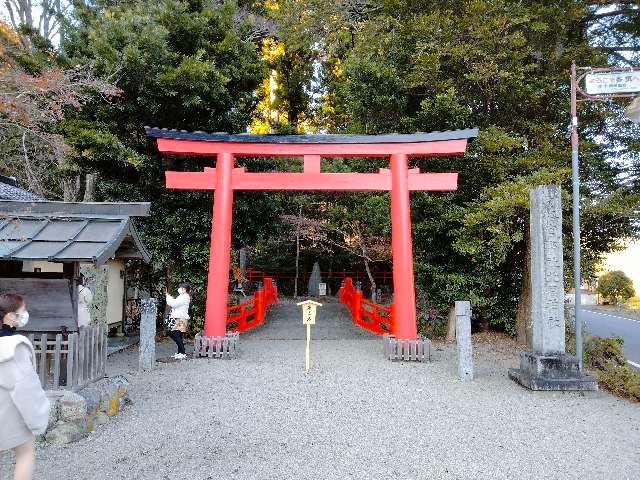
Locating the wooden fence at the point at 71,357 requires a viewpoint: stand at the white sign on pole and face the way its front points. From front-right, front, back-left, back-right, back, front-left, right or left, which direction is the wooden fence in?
front-right

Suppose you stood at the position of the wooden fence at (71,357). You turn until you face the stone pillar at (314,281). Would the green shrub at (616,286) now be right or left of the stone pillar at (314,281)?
right

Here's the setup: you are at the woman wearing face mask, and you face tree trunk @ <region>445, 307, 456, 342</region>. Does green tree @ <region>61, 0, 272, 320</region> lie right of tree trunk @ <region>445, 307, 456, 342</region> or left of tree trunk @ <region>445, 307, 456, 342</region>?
left

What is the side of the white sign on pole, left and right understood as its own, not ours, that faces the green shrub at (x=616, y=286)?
back

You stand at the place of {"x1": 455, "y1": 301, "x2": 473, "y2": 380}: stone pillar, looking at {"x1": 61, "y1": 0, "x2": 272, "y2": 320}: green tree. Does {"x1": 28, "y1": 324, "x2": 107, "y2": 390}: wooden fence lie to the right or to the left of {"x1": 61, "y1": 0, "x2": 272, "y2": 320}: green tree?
left

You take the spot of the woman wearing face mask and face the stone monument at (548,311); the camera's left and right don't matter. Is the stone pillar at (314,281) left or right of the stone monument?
left

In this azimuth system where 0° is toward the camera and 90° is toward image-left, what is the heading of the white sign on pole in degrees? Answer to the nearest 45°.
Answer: approximately 0°

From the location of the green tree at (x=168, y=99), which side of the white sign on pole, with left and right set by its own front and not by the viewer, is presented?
right
